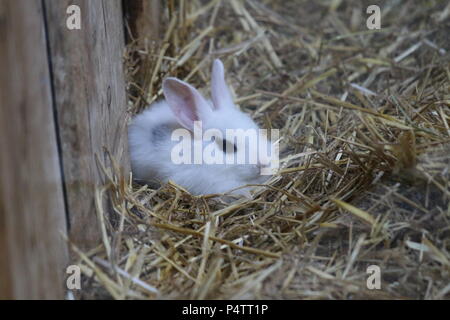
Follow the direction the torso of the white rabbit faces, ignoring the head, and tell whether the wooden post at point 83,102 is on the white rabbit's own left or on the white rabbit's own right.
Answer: on the white rabbit's own right

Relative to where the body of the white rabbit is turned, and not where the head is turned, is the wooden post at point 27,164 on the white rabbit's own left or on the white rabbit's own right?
on the white rabbit's own right

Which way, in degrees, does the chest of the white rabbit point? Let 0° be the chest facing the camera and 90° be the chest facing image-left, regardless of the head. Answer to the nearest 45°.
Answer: approximately 270°
